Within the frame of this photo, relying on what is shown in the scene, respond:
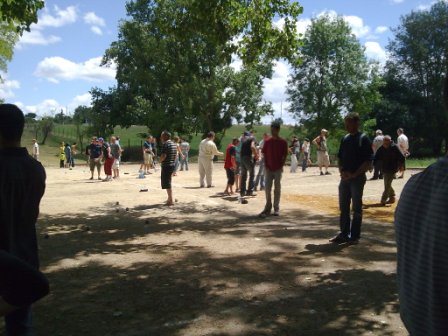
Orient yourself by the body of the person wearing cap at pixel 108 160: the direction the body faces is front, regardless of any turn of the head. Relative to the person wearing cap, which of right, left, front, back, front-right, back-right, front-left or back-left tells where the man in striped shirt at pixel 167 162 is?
left

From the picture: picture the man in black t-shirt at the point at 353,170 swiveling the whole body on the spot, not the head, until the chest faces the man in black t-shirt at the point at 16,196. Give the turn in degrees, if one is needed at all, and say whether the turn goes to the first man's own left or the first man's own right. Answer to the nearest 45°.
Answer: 0° — they already face them

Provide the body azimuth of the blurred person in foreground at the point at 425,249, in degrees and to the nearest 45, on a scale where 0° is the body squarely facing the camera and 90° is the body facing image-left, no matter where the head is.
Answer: approximately 180°

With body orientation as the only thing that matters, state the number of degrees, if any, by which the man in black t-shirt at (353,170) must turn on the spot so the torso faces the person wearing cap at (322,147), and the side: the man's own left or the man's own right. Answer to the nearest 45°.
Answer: approximately 135° to the man's own right

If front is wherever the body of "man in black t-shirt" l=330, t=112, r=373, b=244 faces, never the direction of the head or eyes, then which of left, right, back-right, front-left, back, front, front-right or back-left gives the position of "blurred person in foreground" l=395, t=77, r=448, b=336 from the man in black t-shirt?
front-left

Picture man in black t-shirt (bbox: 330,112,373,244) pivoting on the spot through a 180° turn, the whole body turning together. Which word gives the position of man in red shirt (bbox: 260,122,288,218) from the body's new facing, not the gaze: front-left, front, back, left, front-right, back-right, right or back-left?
left

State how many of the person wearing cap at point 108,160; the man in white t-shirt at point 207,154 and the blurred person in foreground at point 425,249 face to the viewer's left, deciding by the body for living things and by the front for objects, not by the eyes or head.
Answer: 1

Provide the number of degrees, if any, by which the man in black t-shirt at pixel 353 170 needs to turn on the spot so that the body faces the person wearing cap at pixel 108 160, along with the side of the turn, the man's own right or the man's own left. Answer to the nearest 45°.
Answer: approximately 90° to the man's own right

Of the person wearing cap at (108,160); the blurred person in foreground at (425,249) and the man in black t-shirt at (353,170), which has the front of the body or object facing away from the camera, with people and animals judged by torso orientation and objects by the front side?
the blurred person in foreground

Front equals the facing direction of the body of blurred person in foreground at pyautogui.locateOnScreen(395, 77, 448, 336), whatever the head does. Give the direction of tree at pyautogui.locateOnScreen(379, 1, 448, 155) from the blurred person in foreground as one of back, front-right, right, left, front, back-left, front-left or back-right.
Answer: front

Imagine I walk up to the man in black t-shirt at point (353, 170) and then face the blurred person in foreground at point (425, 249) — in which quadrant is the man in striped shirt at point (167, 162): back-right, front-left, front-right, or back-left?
back-right

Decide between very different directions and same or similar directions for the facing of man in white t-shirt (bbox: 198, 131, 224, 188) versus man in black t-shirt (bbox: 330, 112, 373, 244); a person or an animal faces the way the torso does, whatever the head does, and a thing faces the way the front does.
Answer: very different directions
